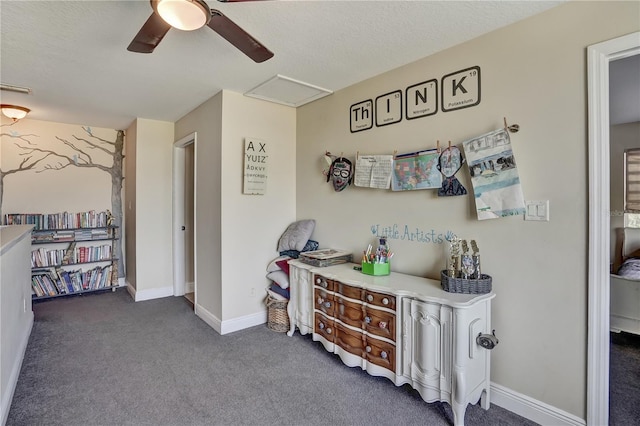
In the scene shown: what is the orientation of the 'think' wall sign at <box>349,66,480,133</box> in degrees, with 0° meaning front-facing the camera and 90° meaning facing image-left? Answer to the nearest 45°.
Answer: approximately 45°

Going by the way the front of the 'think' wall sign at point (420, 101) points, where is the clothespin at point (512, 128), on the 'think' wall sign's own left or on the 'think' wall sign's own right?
on the 'think' wall sign's own left

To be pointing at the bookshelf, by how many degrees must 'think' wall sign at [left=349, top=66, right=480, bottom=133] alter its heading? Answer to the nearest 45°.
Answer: approximately 45° to its right

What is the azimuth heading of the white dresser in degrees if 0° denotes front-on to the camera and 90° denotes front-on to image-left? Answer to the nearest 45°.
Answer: approximately 45°

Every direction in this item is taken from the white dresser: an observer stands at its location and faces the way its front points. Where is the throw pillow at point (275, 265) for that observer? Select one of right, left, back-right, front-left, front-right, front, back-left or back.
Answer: right

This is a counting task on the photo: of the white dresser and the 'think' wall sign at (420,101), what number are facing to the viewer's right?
0
